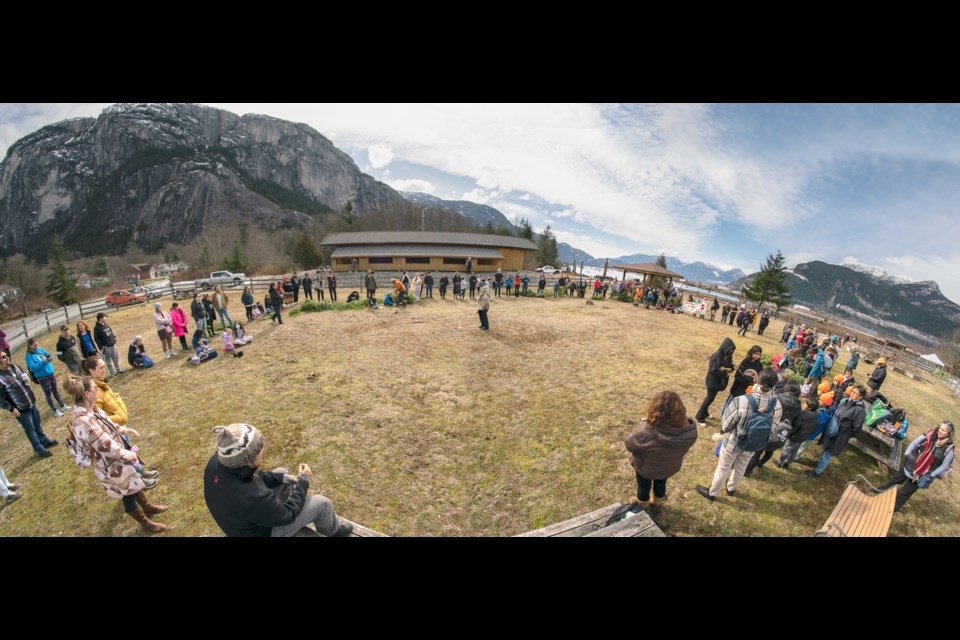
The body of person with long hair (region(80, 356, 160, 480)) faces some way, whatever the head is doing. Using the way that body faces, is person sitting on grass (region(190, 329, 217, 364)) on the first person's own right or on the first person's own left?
on the first person's own left

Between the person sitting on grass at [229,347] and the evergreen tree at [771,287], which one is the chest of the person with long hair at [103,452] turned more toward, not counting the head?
the evergreen tree

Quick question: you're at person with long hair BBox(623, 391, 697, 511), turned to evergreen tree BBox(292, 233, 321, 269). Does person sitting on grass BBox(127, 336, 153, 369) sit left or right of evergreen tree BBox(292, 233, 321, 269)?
left

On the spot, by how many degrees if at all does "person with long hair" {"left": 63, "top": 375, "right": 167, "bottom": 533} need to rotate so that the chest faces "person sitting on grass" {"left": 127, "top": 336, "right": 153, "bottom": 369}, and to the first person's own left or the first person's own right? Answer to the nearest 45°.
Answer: approximately 90° to the first person's own left

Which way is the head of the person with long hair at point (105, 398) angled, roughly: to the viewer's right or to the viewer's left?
to the viewer's right

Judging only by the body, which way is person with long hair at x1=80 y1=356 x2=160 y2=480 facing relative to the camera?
to the viewer's right

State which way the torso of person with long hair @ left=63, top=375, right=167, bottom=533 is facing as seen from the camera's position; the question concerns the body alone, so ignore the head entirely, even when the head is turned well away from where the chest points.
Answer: to the viewer's right

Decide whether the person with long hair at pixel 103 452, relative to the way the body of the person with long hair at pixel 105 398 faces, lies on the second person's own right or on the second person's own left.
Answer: on the second person's own right

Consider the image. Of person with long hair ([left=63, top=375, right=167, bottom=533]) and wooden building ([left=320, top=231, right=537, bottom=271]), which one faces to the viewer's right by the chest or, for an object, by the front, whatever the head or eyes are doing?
the person with long hair

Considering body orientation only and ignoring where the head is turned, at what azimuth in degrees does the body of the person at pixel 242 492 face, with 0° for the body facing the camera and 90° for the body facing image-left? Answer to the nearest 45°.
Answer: approximately 225°

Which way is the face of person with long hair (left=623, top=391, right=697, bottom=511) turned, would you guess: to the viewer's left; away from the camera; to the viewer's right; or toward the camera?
away from the camera
